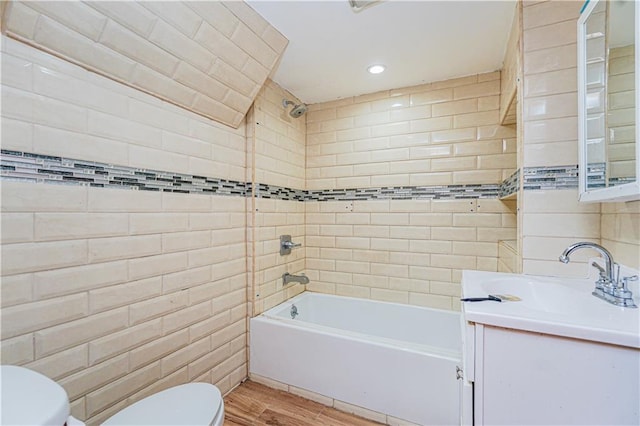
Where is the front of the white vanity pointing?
to the viewer's left

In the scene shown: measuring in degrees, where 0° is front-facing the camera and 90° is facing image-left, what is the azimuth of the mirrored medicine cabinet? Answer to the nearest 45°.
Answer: approximately 45°

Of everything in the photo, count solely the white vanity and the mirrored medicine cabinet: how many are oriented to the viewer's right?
0

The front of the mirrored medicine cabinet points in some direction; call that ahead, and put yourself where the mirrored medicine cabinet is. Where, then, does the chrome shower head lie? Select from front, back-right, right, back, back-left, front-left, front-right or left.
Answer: front-right
